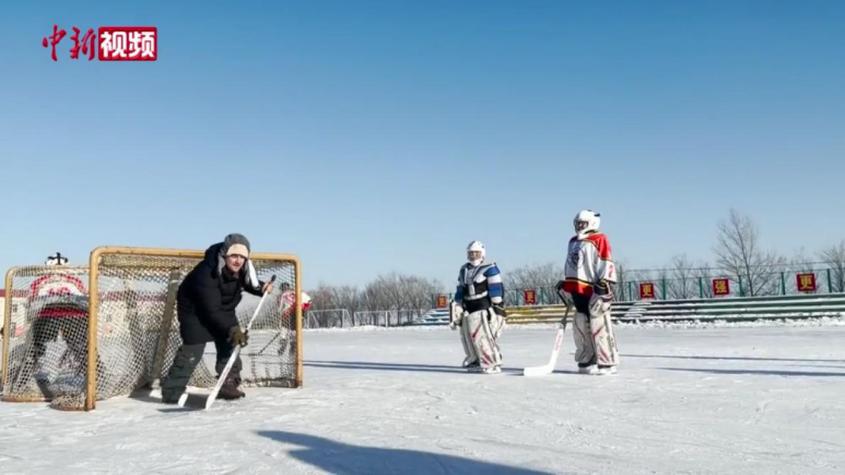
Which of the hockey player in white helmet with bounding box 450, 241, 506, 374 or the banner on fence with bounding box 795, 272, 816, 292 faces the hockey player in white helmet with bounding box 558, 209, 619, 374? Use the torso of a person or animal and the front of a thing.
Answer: the banner on fence

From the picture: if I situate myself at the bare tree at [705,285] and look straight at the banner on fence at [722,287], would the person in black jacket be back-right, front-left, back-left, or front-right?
back-right

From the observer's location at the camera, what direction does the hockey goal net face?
facing the viewer and to the right of the viewer

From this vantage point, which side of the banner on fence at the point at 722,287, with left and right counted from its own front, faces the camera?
front

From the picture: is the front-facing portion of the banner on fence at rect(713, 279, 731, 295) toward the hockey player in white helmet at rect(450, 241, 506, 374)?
yes

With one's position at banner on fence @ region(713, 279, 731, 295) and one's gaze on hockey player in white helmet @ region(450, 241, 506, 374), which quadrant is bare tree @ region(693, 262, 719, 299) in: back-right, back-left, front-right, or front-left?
front-right

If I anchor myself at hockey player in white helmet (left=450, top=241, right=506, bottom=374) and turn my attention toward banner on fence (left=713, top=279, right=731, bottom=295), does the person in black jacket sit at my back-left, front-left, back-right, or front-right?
back-left

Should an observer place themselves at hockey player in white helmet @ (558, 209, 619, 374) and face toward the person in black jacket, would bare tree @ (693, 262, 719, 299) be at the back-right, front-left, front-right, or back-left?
back-right

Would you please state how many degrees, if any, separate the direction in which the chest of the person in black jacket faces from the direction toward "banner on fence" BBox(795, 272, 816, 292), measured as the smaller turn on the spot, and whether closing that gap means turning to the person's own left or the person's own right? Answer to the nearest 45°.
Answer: approximately 90° to the person's own left

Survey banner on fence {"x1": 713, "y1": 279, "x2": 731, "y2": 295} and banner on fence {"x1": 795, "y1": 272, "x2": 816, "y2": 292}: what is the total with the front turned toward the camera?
2

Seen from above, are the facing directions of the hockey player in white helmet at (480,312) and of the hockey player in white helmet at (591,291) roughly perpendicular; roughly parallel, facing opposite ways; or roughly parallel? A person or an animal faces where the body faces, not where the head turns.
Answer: roughly parallel

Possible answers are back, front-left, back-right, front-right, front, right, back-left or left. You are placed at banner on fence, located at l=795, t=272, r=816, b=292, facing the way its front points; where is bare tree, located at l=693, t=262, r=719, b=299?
right

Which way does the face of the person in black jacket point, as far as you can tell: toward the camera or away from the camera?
toward the camera

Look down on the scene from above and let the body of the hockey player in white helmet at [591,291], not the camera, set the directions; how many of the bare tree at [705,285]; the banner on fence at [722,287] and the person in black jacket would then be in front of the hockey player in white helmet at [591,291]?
1

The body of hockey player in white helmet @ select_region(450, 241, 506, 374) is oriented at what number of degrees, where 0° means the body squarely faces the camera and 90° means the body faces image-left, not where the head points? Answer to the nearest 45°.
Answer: approximately 45°

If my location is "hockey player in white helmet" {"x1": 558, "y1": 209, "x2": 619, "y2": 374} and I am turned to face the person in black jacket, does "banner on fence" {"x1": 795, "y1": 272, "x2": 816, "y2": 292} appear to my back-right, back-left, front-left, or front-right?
back-right

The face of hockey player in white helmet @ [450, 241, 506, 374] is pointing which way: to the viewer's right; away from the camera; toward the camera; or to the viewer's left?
toward the camera

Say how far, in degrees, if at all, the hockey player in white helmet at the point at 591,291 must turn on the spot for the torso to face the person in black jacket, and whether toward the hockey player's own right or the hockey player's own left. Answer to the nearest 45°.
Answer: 0° — they already face them
